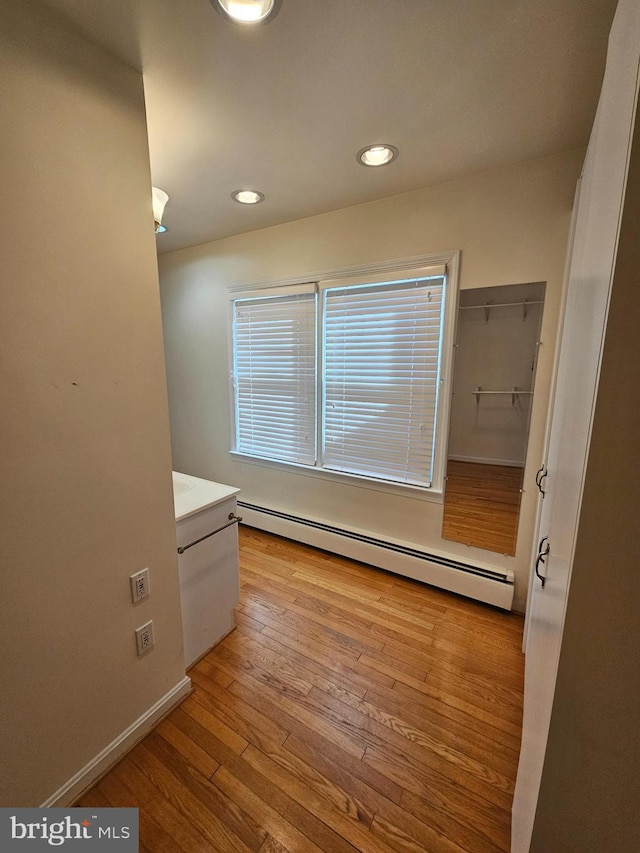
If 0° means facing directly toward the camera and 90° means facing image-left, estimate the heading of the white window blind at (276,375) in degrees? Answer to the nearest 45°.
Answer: approximately 45°

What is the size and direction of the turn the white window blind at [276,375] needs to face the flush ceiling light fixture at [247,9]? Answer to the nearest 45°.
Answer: approximately 45° to its left

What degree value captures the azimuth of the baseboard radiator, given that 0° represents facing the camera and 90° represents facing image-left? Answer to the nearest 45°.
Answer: approximately 45°
